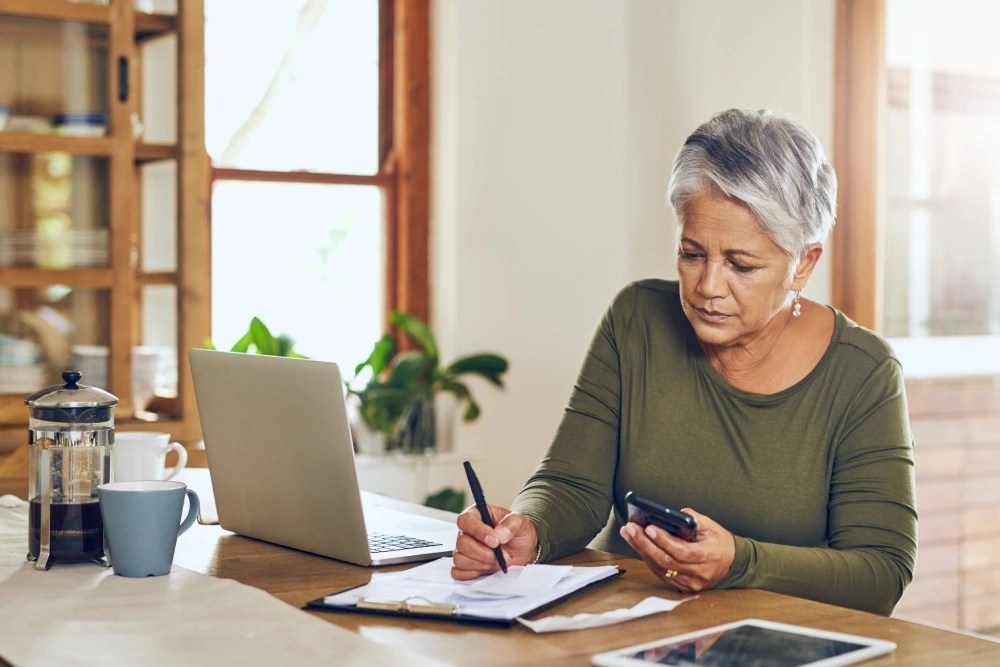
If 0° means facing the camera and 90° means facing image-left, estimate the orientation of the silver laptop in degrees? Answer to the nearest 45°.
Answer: approximately 225°

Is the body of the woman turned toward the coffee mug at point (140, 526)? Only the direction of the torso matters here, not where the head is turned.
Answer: yes

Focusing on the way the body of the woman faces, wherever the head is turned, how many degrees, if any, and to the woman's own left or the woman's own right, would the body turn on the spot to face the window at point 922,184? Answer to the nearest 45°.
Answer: approximately 135° to the woman's own right

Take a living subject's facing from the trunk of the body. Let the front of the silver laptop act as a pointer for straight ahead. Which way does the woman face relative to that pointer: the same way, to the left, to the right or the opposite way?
the opposite way

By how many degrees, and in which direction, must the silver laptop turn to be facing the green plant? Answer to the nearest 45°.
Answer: approximately 45° to its left
